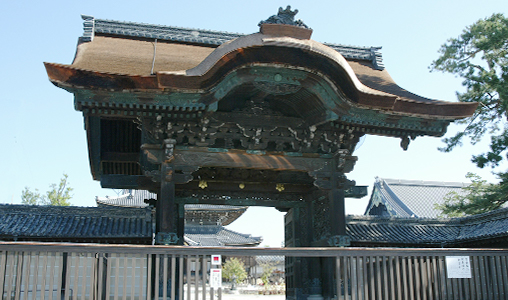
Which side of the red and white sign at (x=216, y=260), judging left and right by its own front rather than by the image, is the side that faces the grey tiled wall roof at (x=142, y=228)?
back

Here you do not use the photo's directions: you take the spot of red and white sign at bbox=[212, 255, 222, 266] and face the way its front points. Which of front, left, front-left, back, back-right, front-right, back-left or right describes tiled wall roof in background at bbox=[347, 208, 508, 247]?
back-left

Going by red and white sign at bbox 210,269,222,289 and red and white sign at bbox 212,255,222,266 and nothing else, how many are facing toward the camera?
2

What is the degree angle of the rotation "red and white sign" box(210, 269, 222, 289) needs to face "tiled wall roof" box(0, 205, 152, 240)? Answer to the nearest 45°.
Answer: approximately 135° to its right

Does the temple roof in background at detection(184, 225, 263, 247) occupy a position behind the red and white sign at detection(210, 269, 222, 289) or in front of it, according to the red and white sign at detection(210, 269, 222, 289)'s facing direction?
behind

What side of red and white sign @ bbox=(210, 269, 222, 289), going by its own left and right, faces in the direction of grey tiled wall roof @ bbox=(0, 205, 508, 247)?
back

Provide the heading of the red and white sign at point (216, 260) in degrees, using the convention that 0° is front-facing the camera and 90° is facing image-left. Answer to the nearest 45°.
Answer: approximately 0°

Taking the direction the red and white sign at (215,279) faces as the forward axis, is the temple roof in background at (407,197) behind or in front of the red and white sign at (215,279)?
behind

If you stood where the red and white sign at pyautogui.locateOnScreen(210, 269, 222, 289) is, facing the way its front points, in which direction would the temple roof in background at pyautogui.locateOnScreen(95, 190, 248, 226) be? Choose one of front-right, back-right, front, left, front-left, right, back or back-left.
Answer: back
